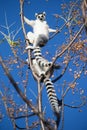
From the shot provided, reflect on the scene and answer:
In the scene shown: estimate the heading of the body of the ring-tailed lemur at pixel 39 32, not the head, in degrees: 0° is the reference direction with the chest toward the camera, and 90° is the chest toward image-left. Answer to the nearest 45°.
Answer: approximately 0°
